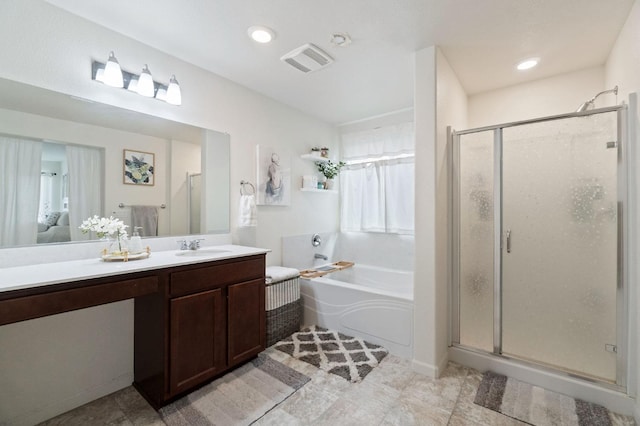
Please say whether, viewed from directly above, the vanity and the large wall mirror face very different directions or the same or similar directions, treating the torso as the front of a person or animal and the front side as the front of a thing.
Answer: same or similar directions

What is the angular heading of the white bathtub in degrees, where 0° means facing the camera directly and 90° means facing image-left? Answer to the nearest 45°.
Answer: approximately 45°

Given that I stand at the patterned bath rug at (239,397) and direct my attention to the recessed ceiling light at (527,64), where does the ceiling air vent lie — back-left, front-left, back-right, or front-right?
front-left

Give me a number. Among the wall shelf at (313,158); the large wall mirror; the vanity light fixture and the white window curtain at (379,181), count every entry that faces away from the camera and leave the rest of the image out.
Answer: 0

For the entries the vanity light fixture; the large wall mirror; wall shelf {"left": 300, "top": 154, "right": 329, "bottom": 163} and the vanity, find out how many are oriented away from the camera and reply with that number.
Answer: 0

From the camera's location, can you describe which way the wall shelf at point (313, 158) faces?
facing the viewer and to the right of the viewer

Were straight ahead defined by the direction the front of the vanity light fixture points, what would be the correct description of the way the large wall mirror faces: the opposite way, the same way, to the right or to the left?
the same way

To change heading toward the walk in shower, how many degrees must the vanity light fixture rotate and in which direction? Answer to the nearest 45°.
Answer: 0° — it already faces it

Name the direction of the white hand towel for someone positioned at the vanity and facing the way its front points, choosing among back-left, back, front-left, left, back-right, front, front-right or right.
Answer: left

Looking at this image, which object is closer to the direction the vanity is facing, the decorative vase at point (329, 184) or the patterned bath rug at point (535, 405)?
the patterned bath rug

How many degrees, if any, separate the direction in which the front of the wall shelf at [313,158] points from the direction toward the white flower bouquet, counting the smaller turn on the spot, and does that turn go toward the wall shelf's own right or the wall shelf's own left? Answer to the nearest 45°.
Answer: approximately 90° to the wall shelf's own right

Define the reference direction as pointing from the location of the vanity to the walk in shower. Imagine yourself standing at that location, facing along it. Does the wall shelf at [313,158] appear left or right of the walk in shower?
left

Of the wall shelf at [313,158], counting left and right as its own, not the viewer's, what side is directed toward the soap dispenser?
right

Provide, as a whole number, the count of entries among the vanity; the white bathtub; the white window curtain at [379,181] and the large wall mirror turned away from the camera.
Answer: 0

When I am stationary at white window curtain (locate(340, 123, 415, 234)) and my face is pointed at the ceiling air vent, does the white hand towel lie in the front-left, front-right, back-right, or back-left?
front-right
